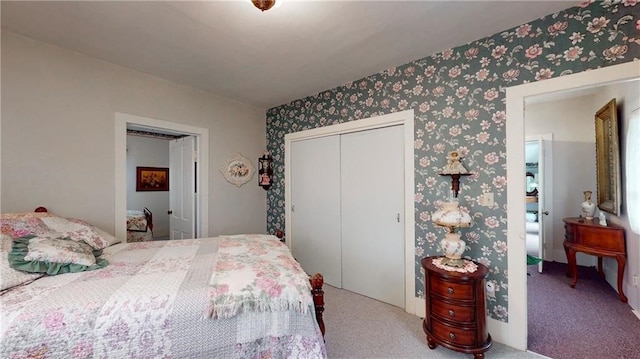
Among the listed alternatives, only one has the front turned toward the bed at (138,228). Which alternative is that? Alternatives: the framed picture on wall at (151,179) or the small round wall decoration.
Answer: the framed picture on wall

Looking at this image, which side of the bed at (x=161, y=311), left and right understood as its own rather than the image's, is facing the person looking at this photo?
right

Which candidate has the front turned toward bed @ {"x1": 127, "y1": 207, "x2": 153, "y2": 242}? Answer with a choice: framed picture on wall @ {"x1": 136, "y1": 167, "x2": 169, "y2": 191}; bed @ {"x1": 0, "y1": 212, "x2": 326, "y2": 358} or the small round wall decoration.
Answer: the framed picture on wall

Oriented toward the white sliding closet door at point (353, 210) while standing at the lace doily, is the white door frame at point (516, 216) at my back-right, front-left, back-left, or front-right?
back-right

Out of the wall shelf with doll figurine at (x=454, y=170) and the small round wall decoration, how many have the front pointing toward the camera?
2

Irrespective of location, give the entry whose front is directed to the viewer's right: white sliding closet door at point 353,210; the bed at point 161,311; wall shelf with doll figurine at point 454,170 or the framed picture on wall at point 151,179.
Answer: the bed

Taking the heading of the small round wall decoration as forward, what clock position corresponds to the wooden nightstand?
The wooden nightstand is roughly at 11 o'clock from the small round wall decoration.

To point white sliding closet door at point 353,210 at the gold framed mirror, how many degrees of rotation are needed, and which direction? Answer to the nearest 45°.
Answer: approximately 135° to its left

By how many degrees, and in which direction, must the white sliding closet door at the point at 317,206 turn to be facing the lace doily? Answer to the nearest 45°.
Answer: approximately 90° to its left

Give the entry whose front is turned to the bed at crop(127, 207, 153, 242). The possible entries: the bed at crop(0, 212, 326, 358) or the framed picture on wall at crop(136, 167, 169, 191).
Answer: the framed picture on wall

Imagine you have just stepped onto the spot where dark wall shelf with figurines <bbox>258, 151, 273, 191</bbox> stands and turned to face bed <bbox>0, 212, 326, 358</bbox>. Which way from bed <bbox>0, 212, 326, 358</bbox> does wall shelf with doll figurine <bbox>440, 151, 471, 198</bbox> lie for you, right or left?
left

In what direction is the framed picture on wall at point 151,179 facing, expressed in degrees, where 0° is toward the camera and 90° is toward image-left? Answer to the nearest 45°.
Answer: approximately 0°

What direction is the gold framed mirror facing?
to the viewer's left

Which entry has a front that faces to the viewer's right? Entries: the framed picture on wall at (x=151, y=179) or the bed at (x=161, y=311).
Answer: the bed

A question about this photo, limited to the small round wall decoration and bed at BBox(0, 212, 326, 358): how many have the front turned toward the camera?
1
